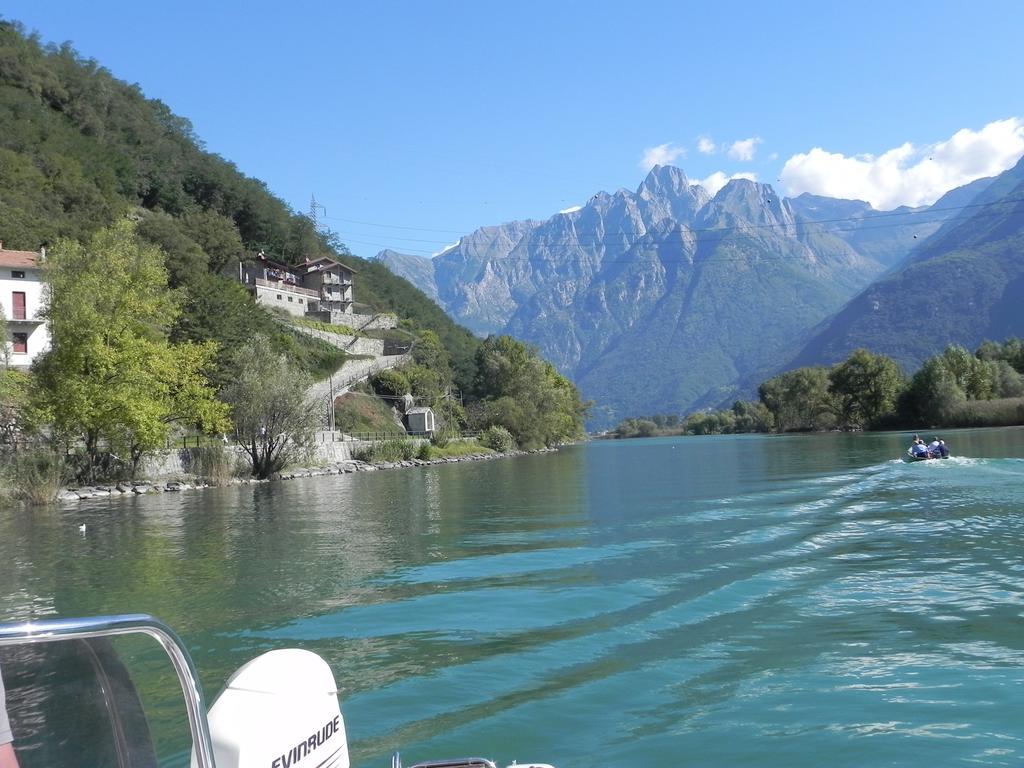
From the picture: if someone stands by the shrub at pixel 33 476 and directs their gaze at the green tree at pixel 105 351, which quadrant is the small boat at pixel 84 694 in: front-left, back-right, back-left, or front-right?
back-right

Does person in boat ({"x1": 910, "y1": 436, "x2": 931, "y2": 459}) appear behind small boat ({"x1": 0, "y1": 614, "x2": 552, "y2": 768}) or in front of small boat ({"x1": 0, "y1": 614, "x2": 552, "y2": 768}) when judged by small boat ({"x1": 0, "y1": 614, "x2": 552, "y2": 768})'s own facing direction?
behind

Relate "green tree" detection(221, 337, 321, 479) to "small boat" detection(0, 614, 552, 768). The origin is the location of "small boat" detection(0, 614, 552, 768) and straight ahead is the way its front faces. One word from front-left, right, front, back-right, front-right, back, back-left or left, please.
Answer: back-right

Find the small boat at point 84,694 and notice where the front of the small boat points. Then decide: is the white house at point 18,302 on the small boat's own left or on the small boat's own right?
on the small boat's own right

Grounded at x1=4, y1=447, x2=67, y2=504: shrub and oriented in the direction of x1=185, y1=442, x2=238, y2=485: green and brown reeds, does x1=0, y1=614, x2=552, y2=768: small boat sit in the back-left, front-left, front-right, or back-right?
back-right

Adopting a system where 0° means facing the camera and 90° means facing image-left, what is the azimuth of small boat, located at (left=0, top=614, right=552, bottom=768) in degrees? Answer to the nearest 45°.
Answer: approximately 45°

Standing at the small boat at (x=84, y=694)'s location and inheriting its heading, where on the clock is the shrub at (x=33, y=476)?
The shrub is roughly at 4 o'clock from the small boat.

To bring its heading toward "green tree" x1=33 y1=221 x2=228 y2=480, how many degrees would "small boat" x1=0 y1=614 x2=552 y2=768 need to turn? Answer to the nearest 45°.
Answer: approximately 135° to its right

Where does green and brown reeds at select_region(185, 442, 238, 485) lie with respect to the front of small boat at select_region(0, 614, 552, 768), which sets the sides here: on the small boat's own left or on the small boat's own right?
on the small boat's own right
